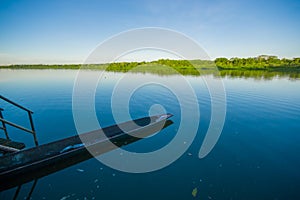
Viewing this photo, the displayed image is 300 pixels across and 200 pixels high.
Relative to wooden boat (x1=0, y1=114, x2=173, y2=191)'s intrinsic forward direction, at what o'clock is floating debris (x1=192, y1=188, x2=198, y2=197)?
The floating debris is roughly at 3 o'clock from the wooden boat.

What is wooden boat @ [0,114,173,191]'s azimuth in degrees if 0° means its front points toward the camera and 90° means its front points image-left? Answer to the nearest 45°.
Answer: approximately 225°
